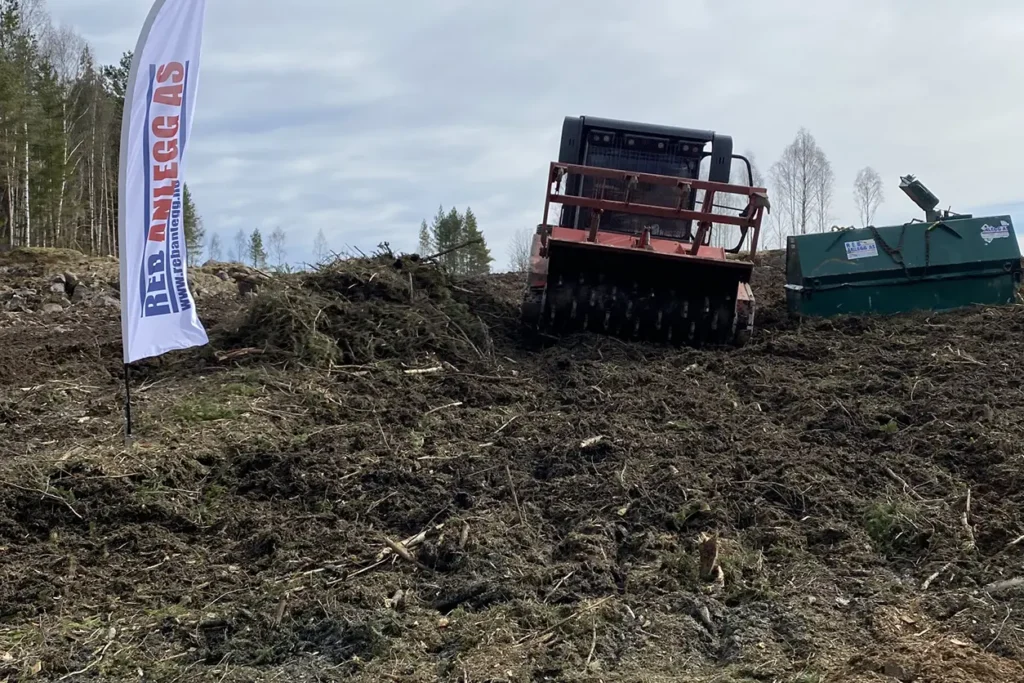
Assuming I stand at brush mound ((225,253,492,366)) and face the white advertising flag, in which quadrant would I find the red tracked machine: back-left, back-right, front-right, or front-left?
back-left

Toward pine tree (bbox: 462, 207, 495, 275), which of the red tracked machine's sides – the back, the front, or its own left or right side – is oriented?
back

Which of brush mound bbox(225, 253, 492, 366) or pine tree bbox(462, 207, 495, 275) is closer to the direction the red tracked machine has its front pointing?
the brush mound

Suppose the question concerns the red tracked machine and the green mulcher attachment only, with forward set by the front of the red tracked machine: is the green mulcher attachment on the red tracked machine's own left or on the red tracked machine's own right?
on the red tracked machine's own left

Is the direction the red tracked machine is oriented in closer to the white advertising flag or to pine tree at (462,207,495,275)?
the white advertising flag

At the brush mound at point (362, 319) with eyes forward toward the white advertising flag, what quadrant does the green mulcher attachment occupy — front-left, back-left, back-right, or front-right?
back-left

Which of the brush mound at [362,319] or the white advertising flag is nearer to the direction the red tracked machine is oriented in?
the white advertising flag

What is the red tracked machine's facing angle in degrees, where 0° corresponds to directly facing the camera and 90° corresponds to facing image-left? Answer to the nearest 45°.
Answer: approximately 0°

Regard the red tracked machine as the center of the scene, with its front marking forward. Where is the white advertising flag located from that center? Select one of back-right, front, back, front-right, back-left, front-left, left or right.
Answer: front-right

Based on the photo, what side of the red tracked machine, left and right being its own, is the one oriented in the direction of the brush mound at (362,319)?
right
